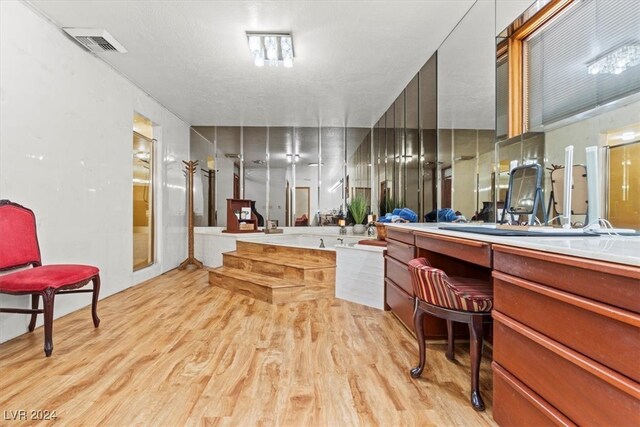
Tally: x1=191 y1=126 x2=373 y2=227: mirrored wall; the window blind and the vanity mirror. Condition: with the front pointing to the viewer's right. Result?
0

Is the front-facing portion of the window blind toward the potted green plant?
no

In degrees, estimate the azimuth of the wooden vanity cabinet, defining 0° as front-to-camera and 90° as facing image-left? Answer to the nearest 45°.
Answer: approximately 45°

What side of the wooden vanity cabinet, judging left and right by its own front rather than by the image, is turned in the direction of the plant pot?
right

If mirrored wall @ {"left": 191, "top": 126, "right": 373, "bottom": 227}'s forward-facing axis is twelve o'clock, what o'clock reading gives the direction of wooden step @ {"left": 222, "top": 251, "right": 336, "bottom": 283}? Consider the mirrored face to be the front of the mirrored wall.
The wooden step is roughly at 12 o'clock from the mirrored wall.

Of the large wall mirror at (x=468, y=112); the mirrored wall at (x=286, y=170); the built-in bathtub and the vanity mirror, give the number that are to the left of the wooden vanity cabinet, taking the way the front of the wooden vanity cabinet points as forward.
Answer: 0

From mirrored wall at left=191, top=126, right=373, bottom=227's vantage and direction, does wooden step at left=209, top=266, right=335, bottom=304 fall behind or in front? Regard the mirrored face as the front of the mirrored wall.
in front

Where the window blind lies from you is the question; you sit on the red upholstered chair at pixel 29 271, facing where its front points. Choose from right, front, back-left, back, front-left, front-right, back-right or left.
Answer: front

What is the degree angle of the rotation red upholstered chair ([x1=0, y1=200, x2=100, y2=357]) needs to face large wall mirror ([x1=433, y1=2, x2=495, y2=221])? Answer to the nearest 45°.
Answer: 0° — it already faces it

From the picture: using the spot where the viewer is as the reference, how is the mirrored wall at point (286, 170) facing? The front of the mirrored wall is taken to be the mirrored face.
facing the viewer

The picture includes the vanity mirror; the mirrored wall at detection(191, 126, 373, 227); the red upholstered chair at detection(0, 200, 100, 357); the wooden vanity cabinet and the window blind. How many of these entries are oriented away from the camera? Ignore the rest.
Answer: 0

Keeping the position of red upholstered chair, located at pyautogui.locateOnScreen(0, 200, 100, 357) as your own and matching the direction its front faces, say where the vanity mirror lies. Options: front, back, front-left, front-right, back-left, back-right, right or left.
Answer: front

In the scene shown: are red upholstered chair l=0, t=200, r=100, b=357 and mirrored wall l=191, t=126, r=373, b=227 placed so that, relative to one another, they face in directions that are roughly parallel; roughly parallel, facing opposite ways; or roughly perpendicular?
roughly perpendicular

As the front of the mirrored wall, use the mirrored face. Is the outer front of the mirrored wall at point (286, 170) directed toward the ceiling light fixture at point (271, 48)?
yes

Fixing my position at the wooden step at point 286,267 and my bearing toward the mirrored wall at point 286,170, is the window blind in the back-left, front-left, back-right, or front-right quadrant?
back-right

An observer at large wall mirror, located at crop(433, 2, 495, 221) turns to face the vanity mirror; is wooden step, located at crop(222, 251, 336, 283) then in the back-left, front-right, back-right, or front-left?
back-right

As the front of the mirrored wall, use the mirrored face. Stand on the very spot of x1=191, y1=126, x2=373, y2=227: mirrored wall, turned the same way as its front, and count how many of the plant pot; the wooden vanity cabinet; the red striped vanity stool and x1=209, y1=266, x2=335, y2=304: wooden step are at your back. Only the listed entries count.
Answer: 0

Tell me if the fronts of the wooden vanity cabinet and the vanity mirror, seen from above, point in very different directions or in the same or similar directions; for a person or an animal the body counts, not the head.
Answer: same or similar directions
